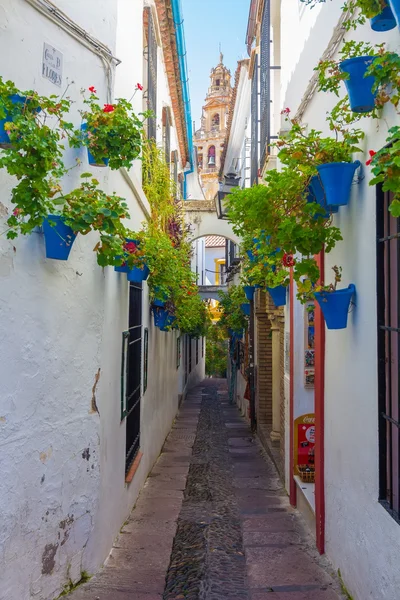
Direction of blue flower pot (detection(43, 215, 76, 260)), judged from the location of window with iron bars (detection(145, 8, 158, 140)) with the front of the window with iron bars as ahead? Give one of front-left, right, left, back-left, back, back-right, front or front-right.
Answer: right

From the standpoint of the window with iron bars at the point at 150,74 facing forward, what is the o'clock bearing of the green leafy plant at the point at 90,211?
The green leafy plant is roughly at 3 o'clock from the window with iron bars.

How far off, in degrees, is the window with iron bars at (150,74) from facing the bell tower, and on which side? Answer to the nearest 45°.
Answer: approximately 90° to its left

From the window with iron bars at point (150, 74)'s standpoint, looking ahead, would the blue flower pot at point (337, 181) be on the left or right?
on its right

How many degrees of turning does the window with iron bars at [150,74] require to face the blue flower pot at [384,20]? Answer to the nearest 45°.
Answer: approximately 90° to its right

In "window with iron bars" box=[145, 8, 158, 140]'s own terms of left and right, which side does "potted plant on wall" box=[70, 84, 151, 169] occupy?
on its right

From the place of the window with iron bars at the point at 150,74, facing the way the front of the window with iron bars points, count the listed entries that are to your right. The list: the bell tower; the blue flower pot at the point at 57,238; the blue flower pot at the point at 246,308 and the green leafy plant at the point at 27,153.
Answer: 2

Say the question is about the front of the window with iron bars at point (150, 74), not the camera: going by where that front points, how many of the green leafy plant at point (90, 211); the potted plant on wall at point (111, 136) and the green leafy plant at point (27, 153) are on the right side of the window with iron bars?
3

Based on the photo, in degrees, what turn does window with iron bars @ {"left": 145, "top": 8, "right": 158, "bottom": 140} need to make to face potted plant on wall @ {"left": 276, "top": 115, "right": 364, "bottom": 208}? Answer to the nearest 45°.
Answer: approximately 90° to its right

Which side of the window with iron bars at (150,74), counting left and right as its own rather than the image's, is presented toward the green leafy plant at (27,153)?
right

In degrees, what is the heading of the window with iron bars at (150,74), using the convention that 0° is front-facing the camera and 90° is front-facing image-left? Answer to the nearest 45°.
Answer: approximately 270°

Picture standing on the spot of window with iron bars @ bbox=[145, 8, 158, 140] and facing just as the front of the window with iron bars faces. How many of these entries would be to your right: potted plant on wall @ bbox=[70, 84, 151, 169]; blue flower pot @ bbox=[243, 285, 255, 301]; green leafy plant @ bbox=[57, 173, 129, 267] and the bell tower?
2

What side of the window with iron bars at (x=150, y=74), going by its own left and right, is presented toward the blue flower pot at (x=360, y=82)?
right
